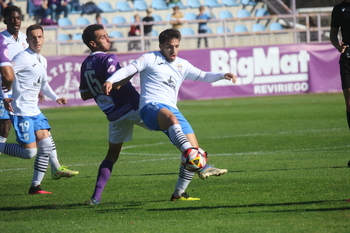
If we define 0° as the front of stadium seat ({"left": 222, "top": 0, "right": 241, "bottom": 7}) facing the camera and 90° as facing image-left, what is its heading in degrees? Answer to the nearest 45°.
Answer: approximately 0°

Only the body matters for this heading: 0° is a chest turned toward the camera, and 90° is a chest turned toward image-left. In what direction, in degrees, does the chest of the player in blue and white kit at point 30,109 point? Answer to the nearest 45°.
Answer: approximately 315°

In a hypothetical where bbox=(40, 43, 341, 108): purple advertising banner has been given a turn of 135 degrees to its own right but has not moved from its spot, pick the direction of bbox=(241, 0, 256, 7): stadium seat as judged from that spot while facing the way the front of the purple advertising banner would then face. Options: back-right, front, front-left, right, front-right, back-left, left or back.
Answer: front-right

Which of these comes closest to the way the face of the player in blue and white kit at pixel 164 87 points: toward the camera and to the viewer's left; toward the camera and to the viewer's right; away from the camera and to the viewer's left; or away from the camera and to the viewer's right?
toward the camera and to the viewer's right

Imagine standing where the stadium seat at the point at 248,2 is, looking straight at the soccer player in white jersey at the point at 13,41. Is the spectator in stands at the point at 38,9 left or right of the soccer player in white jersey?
right

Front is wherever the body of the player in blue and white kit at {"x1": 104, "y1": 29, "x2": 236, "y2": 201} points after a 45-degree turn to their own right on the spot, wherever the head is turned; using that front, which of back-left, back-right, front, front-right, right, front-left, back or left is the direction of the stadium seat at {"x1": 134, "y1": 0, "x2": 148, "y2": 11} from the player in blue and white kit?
back

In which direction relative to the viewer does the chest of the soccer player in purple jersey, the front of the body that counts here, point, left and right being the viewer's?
facing away from the viewer and to the right of the viewer

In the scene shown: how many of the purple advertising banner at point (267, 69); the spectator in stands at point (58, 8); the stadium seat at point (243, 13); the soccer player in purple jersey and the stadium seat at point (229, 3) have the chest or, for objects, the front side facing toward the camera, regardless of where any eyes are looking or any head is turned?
4

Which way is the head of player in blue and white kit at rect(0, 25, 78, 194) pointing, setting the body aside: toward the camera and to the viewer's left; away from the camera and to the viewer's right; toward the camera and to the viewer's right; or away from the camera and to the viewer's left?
toward the camera and to the viewer's right
